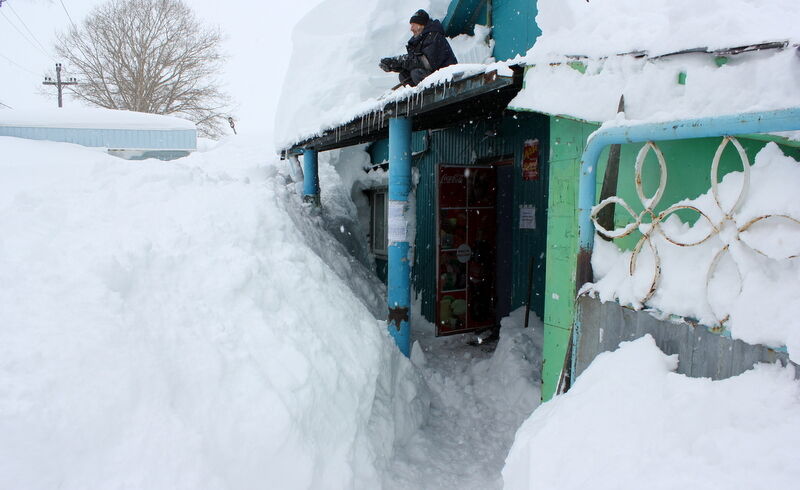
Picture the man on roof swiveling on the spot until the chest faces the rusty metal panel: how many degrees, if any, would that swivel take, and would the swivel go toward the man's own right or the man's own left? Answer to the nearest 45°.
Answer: approximately 90° to the man's own left

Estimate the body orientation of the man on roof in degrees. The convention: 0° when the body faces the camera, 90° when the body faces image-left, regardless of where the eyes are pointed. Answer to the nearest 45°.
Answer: approximately 90°

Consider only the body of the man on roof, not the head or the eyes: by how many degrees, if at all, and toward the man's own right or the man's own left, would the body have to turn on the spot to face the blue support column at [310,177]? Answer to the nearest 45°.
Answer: approximately 45° to the man's own right

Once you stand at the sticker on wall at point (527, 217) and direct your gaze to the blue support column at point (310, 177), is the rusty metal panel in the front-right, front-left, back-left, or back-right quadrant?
back-left

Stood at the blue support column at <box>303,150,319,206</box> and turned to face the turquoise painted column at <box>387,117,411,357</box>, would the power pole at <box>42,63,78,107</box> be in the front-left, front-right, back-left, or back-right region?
back-right
